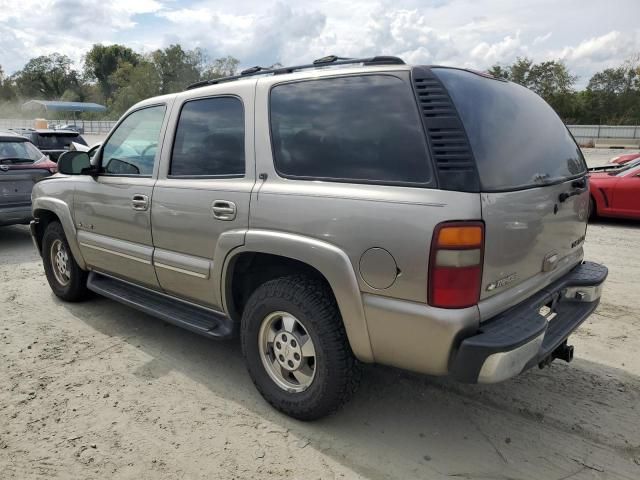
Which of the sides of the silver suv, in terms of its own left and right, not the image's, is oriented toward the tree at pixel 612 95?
right

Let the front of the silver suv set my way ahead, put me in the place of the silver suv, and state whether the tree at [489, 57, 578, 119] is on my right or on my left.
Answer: on my right

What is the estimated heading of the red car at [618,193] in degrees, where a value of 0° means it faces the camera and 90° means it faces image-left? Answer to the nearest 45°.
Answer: approximately 90°

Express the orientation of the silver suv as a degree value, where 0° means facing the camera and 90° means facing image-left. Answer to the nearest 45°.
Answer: approximately 135°

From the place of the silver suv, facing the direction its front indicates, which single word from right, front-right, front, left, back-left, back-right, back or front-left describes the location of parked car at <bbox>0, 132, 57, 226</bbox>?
front

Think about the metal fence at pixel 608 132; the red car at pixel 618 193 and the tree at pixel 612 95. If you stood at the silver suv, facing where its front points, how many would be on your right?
3

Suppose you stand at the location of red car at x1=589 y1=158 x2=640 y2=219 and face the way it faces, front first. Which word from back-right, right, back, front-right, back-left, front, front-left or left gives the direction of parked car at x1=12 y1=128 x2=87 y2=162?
front

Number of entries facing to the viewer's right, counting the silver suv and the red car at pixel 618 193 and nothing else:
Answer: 0

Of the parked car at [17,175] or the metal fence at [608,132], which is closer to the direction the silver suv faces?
the parked car

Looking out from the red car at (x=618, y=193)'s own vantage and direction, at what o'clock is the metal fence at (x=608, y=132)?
The metal fence is roughly at 3 o'clock from the red car.

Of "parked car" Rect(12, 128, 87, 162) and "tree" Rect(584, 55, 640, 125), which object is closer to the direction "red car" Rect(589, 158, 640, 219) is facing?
the parked car
